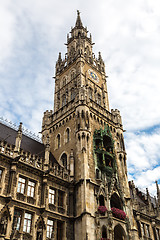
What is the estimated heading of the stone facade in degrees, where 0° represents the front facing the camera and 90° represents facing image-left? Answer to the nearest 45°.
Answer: approximately 315°
